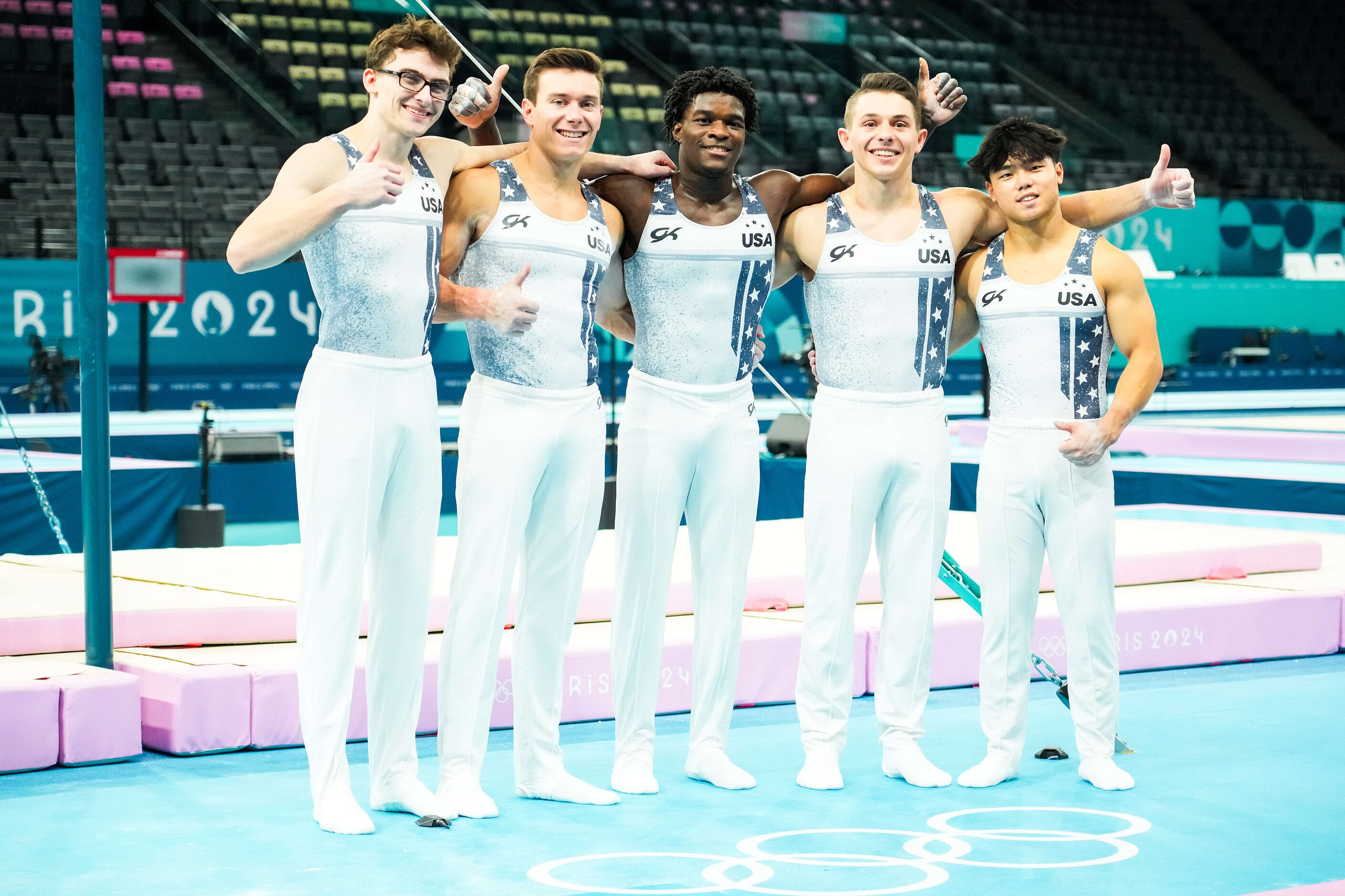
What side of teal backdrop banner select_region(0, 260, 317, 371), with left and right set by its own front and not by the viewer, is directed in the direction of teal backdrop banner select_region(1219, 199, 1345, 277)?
left

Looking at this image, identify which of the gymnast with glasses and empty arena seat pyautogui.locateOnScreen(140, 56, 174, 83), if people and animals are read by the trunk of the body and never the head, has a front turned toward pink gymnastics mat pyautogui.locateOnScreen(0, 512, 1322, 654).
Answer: the empty arena seat

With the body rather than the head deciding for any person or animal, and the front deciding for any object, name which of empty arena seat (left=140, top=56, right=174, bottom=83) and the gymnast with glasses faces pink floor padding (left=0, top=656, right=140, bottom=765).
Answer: the empty arena seat

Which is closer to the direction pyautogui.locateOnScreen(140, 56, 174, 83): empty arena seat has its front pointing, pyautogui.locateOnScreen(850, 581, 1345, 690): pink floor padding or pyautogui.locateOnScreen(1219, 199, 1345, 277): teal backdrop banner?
the pink floor padding

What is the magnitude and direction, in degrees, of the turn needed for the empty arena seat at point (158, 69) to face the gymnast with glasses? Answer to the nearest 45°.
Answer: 0° — it already faces them

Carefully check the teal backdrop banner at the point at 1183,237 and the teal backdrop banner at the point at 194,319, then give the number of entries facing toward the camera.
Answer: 2

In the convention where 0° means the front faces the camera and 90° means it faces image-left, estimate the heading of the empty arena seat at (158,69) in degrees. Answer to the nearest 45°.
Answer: approximately 0°

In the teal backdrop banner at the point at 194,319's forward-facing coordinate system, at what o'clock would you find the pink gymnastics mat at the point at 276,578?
The pink gymnastics mat is roughly at 12 o'clock from the teal backdrop banner.

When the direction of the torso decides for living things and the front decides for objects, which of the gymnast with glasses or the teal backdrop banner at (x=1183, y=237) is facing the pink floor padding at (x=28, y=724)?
the teal backdrop banner

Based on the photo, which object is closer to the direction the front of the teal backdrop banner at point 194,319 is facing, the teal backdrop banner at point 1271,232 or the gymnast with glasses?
the gymnast with glasses

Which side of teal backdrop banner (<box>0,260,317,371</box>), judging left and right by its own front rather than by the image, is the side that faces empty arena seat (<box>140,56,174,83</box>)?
back
